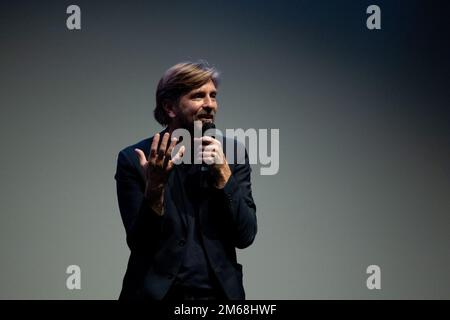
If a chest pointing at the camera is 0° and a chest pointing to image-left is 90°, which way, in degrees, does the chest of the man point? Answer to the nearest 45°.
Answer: approximately 315°

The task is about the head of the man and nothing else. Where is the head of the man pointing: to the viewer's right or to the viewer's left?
to the viewer's right
